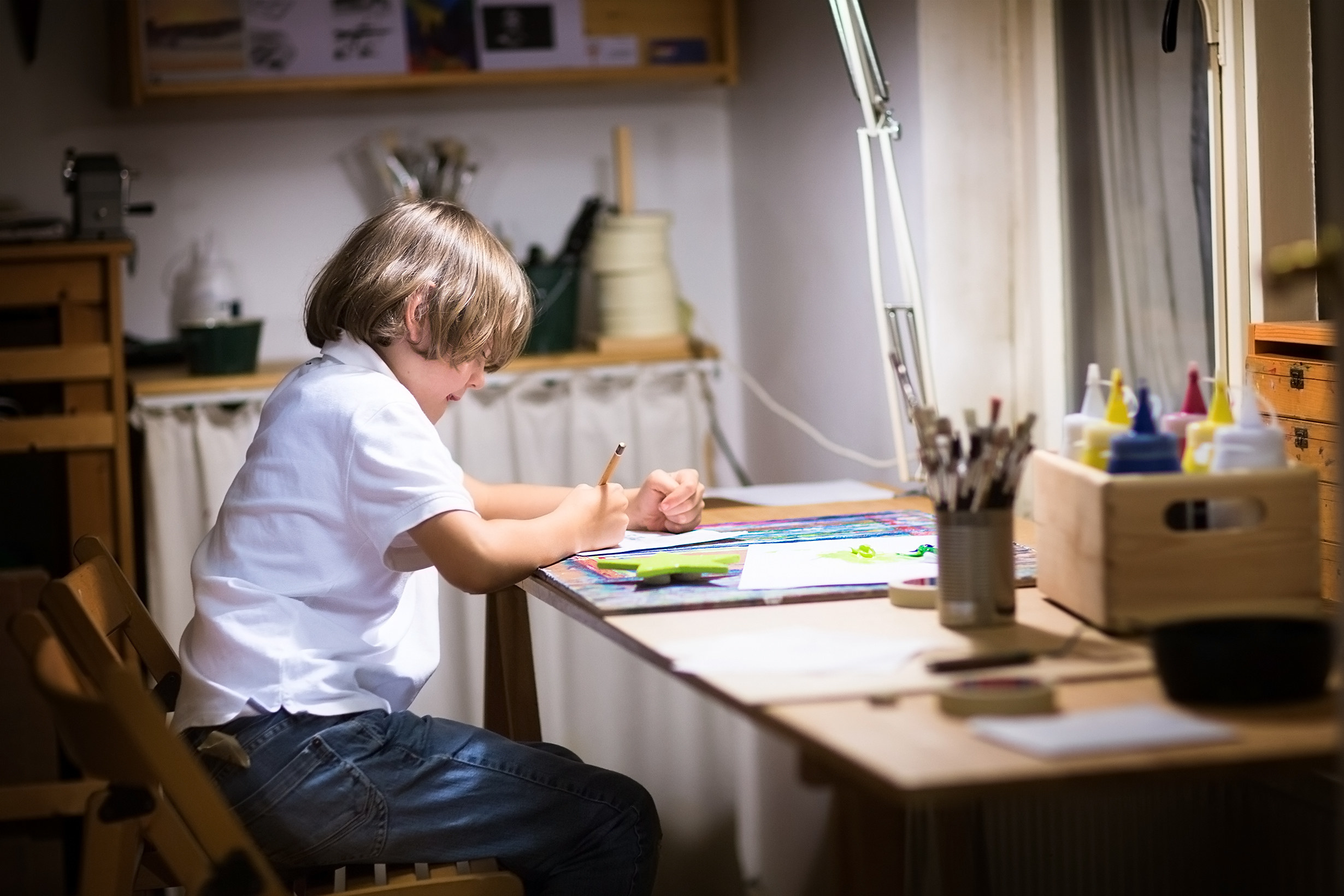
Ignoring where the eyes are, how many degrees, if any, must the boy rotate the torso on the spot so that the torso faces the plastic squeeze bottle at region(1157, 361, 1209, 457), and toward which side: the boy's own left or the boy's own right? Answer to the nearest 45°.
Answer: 0° — they already face it

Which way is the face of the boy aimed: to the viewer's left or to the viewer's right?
to the viewer's right

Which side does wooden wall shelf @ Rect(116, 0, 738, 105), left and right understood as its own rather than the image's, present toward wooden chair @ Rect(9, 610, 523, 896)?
front

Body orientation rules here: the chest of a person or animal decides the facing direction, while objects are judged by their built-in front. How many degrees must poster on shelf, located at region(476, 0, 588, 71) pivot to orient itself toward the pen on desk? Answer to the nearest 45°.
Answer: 0° — it already faces it

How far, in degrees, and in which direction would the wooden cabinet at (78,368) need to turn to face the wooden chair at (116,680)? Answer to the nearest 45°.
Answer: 0° — it already faces it

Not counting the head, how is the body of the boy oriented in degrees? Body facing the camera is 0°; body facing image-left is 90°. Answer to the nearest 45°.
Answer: approximately 270°

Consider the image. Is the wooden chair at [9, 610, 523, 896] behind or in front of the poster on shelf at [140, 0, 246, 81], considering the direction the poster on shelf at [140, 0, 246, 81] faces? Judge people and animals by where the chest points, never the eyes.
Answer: in front

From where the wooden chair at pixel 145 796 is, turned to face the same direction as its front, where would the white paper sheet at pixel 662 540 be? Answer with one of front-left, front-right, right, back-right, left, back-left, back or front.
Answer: front-left

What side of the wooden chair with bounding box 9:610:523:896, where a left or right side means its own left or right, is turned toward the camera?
right

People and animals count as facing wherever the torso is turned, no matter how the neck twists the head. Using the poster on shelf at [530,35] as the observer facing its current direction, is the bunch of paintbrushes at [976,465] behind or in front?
in front

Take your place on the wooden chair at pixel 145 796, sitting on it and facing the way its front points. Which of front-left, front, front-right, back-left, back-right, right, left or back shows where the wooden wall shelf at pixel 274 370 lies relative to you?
left
